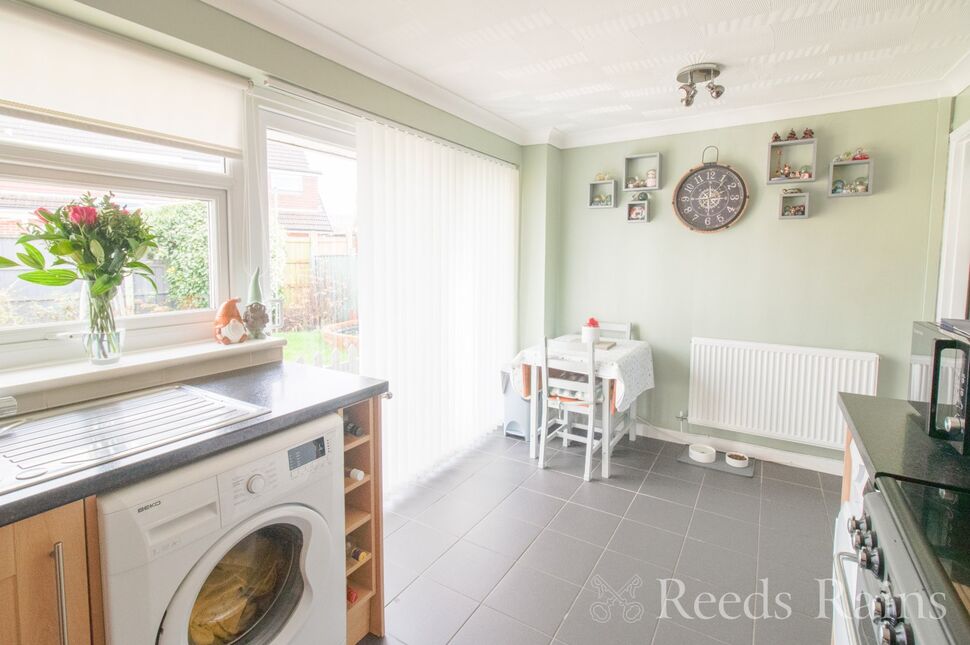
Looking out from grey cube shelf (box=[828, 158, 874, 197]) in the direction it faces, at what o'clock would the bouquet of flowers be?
The bouquet of flowers is roughly at 1 o'clock from the grey cube shelf.

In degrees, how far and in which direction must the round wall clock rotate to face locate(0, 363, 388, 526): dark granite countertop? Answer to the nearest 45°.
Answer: approximately 45° to its right

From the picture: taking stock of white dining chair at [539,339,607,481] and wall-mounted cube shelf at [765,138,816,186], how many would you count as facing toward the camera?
1

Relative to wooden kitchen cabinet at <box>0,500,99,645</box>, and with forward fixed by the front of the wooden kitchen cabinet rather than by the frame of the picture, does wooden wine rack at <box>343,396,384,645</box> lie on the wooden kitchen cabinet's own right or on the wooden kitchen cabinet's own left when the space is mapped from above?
on the wooden kitchen cabinet's own left

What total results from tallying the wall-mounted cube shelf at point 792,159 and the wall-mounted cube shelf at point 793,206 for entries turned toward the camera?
2

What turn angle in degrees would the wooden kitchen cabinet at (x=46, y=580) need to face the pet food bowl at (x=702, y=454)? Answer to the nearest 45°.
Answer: approximately 45° to its left

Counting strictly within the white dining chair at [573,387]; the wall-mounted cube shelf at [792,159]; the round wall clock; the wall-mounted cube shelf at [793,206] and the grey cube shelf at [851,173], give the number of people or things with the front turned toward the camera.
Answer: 4

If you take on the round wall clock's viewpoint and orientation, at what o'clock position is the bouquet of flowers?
The bouquet of flowers is roughly at 1 o'clock from the round wall clock.

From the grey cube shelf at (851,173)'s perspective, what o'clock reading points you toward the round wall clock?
The round wall clock is roughly at 3 o'clock from the grey cube shelf.

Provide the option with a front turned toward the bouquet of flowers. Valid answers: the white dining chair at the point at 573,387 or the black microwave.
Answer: the black microwave

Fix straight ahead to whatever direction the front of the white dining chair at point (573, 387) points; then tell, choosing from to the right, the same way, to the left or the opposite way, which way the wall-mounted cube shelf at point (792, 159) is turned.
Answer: the opposite way

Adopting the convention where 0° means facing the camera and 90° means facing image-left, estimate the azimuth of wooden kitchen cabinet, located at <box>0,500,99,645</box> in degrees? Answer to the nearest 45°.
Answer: approximately 315°
